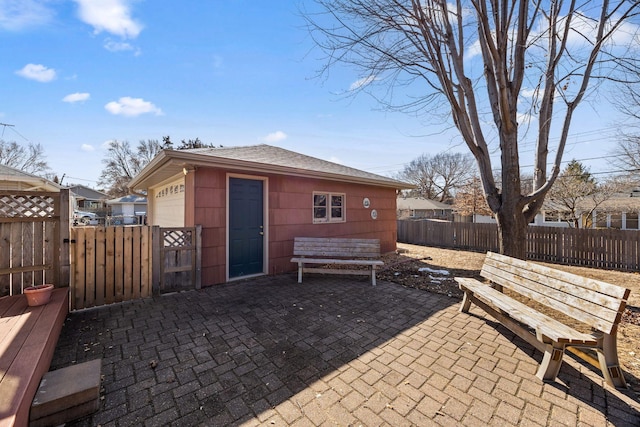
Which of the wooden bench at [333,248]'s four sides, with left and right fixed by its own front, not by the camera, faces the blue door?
right

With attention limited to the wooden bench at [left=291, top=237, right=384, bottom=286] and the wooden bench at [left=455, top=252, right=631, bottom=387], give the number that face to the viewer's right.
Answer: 0

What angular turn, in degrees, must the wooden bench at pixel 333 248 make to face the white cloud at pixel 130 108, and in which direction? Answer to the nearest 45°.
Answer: approximately 135° to its right

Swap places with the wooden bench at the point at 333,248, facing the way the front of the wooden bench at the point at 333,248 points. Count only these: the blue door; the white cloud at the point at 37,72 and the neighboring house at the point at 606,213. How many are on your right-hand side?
2

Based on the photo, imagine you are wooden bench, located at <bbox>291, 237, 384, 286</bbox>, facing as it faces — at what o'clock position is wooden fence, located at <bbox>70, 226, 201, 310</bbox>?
The wooden fence is roughly at 2 o'clock from the wooden bench.

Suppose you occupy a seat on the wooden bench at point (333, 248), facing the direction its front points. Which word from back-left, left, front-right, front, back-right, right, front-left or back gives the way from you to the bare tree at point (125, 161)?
back-right

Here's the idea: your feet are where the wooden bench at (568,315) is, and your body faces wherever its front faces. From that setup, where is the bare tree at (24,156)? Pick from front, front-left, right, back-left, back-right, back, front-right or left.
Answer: front-right

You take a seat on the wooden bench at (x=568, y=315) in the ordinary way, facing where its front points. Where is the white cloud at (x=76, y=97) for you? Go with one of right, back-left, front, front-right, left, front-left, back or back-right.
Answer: front-right

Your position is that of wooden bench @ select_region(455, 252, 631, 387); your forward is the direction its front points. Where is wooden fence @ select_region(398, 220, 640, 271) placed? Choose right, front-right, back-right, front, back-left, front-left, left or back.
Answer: back-right

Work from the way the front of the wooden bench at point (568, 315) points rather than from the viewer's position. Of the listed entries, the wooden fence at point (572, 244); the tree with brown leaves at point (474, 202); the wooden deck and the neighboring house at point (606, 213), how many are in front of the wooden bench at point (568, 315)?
1

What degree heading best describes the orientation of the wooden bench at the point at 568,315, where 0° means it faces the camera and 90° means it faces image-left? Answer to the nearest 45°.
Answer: approximately 45°

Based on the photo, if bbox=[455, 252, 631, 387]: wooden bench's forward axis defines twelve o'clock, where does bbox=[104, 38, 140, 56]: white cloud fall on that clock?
The white cloud is roughly at 1 o'clock from the wooden bench.

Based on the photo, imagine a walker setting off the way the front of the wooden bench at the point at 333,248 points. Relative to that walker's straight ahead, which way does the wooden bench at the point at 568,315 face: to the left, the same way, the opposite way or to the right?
to the right
